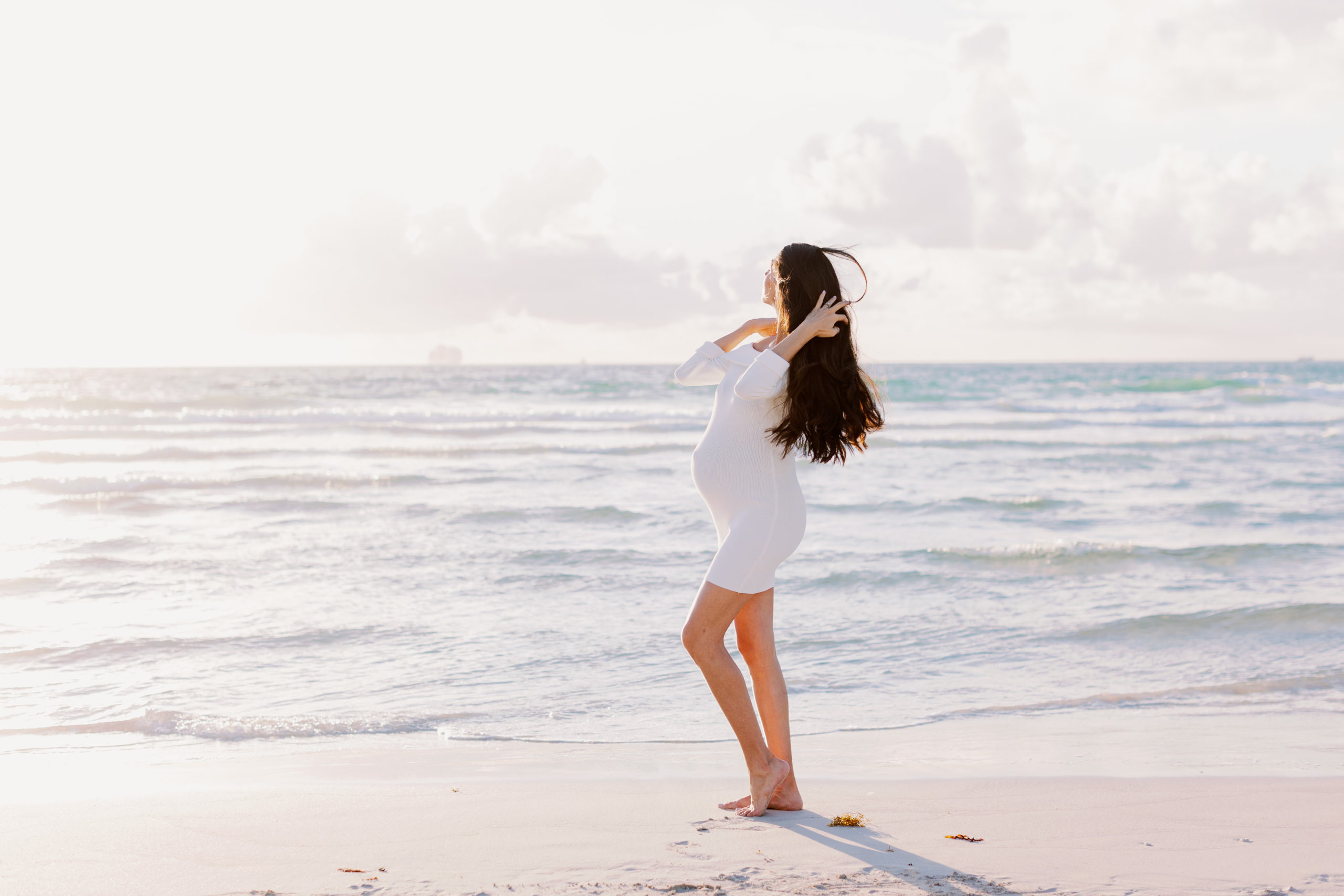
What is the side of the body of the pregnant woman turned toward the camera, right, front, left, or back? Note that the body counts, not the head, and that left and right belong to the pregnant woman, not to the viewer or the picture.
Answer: left

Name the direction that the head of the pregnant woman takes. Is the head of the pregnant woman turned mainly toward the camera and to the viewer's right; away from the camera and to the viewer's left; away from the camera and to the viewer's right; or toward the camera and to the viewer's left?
away from the camera and to the viewer's left
